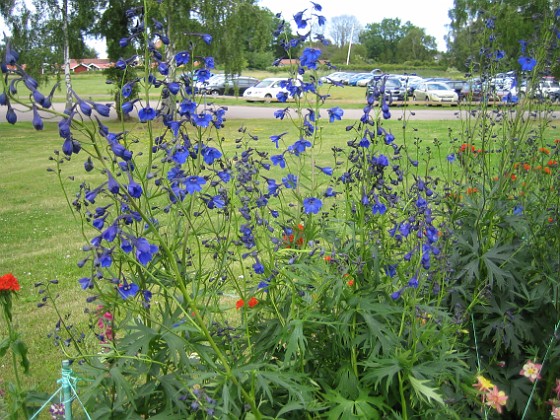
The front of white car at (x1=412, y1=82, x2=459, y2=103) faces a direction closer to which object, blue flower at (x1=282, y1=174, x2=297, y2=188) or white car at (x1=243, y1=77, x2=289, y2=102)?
the blue flower

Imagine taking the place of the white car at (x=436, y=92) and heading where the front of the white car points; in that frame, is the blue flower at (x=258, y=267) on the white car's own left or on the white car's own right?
on the white car's own right

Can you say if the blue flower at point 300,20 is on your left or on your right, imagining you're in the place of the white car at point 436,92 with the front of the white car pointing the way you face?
on your right

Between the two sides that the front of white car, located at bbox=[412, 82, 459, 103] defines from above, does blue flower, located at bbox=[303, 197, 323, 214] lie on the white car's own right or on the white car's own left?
on the white car's own right

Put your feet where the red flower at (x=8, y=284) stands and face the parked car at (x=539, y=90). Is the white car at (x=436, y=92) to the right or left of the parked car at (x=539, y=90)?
left

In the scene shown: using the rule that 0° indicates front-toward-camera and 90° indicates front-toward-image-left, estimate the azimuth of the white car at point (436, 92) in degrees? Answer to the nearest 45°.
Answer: approximately 315°

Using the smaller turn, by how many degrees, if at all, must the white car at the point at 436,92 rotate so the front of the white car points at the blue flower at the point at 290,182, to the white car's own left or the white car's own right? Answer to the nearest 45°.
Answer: approximately 45° to the white car's own right

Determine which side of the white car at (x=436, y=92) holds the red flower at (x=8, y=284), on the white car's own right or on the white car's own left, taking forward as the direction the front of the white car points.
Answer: on the white car's own right

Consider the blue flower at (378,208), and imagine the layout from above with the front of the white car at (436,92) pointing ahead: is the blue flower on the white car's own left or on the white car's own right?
on the white car's own right
